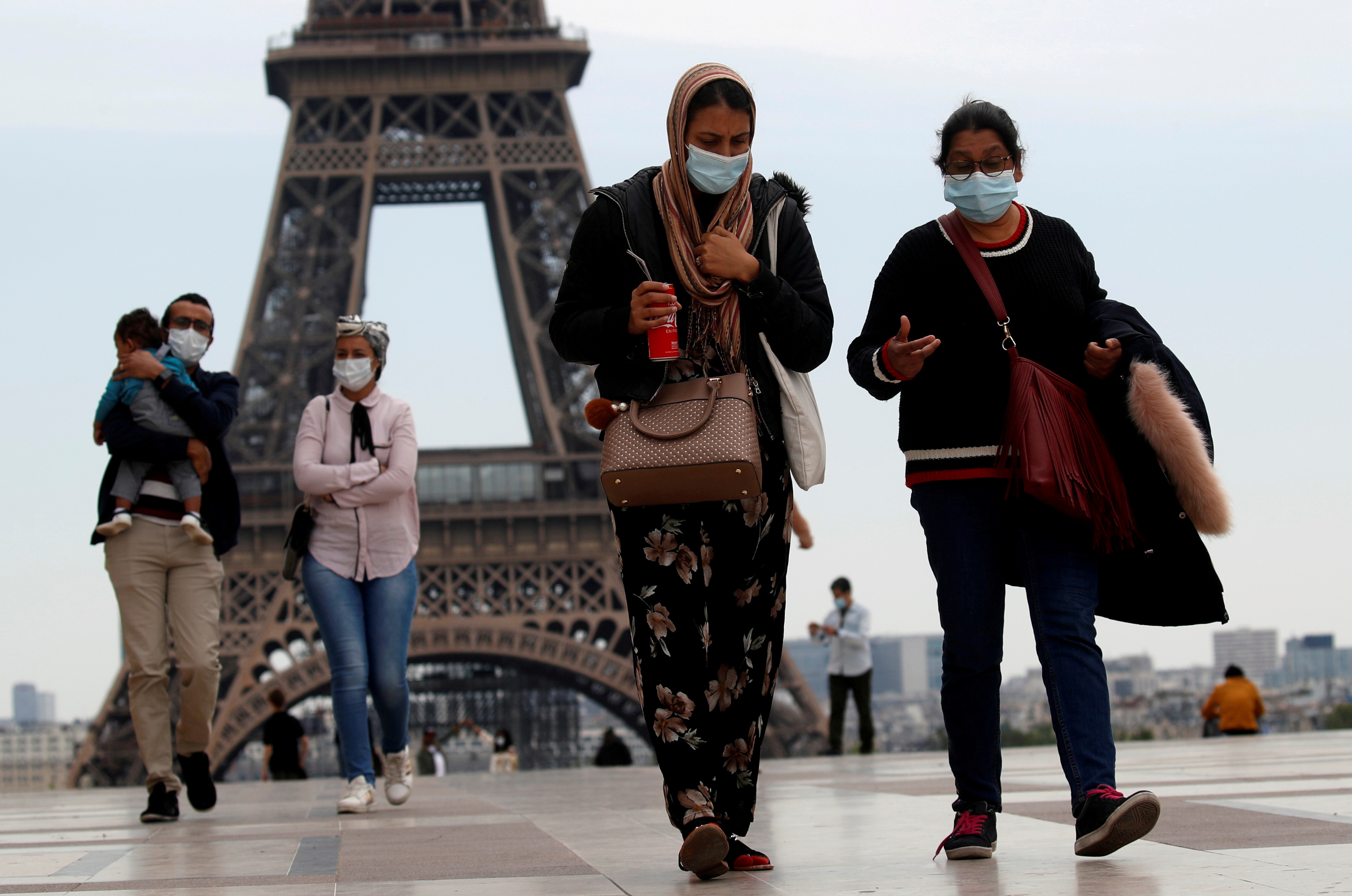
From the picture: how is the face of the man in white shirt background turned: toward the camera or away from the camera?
toward the camera

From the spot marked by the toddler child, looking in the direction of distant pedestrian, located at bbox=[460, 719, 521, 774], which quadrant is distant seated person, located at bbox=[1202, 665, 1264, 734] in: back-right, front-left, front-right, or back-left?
front-right

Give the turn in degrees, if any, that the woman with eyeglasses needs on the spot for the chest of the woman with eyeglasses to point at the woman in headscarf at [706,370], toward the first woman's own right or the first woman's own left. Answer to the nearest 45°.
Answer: approximately 45° to the first woman's own right

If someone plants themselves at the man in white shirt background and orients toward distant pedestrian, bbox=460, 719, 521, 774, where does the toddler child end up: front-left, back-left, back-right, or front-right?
back-left

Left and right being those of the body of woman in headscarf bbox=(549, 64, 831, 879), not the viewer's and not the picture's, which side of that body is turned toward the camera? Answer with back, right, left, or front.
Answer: front

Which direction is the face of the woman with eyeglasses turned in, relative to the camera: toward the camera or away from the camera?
toward the camera

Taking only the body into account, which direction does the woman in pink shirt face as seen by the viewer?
toward the camera

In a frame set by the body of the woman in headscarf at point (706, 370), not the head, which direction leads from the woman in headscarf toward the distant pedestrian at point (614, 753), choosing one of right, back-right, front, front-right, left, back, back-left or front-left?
back

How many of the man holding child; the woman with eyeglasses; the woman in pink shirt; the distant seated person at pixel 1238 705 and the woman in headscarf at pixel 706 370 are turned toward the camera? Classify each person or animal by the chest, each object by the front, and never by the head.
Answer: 4

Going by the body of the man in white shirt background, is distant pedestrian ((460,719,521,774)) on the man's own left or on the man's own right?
on the man's own right

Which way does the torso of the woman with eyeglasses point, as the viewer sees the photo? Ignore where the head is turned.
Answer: toward the camera

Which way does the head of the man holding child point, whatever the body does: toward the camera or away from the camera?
toward the camera

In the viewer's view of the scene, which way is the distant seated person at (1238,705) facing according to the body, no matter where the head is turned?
away from the camera

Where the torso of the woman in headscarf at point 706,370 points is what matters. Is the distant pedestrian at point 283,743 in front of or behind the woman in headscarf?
behind
